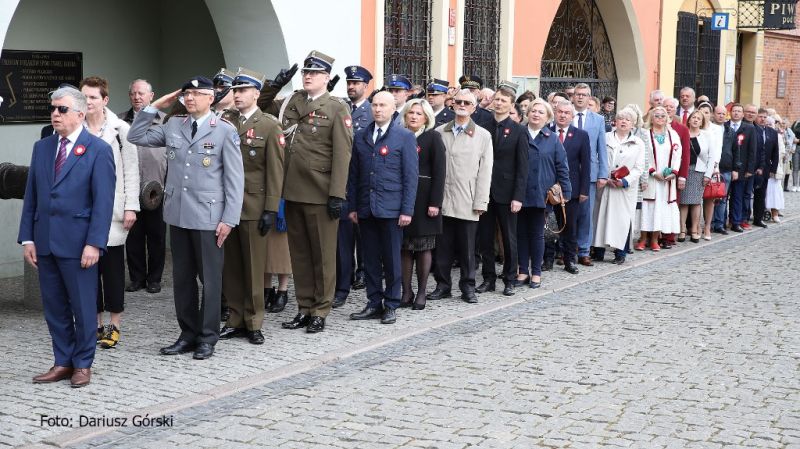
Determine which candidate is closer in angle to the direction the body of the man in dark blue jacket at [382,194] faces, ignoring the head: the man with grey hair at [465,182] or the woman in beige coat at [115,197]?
the woman in beige coat

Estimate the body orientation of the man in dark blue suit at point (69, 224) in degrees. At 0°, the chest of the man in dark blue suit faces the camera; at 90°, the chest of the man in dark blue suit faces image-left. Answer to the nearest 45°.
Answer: approximately 45°

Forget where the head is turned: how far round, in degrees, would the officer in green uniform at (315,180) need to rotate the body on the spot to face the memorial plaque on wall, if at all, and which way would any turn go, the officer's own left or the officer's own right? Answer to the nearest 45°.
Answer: approximately 90° to the officer's own right

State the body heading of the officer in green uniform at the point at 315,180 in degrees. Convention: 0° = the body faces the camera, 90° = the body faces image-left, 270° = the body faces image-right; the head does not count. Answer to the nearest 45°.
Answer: approximately 45°

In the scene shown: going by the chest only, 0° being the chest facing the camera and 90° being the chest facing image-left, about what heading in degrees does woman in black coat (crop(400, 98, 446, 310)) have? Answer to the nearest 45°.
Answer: approximately 45°

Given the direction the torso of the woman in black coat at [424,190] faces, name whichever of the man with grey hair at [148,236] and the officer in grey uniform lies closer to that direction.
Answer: the officer in grey uniform

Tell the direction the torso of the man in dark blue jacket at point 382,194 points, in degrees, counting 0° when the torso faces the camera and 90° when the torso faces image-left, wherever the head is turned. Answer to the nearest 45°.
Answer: approximately 45°

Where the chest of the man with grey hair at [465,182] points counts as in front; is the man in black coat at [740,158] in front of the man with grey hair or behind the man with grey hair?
behind
